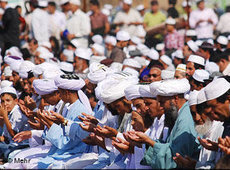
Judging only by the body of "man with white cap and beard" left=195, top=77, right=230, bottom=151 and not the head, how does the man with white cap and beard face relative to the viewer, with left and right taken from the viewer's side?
facing to the left of the viewer

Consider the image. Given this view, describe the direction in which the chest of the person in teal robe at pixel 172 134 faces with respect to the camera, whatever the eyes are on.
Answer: to the viewer's left

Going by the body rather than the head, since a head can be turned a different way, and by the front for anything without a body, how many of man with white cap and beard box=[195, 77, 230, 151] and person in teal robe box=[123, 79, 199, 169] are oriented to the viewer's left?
2

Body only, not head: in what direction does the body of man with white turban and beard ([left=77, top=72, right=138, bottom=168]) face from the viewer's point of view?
to the viewer's left

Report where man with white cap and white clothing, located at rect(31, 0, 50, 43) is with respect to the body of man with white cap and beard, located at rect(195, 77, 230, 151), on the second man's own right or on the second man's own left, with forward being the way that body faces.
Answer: on the second man's own right
